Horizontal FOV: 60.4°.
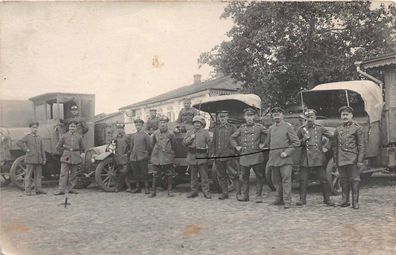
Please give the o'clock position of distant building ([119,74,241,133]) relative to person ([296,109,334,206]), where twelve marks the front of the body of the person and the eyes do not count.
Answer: The distant building is roughly at 5 o'clock from the person.

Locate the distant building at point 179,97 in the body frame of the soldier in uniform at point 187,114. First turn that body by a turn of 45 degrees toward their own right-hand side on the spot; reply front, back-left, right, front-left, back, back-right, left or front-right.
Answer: back-right

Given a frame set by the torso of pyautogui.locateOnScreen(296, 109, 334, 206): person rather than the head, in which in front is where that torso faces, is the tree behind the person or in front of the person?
behind

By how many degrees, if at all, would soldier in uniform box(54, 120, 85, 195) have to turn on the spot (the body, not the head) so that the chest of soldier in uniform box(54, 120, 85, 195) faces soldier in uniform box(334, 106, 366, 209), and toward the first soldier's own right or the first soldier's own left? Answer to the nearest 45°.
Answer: approximately 45° to the first soldier's own left
